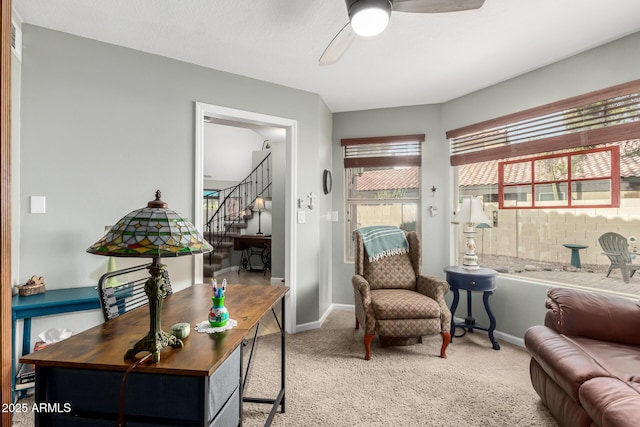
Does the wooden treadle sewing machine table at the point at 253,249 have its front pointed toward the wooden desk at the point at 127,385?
yes

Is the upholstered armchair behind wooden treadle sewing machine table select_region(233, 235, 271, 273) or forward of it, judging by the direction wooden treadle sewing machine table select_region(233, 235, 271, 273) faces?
forward

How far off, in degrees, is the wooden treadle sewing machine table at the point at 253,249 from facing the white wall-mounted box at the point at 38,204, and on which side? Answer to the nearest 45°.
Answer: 0° — it already faces it

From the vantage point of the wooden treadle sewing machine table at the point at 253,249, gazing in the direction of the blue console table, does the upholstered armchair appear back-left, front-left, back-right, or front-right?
front-left

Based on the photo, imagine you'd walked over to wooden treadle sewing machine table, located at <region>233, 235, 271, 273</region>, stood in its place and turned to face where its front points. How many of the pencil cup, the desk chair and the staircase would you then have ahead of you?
2

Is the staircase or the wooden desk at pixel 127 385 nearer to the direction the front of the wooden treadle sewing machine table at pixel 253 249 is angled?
the wooden desk

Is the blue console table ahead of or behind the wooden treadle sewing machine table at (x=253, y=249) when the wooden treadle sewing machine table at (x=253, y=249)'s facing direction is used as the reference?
ahead

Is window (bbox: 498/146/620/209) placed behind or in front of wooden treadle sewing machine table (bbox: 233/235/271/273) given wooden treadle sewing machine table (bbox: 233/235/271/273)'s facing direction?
in front

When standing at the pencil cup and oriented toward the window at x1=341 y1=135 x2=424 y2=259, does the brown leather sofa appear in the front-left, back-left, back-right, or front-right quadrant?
front-right

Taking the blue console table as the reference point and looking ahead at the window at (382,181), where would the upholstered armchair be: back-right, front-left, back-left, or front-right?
front-right

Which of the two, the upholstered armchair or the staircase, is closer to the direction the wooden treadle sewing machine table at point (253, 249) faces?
the upholstered armchair

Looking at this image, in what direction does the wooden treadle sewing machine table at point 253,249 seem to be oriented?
toward the camera

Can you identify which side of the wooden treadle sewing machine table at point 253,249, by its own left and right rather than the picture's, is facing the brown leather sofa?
front

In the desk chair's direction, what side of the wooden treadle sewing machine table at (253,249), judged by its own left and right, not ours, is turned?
front

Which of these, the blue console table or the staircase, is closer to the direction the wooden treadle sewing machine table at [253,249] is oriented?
the blue console table

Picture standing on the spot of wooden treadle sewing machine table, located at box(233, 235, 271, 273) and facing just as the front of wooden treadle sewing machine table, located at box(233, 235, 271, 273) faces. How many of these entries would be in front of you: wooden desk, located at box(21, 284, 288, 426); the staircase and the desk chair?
2
